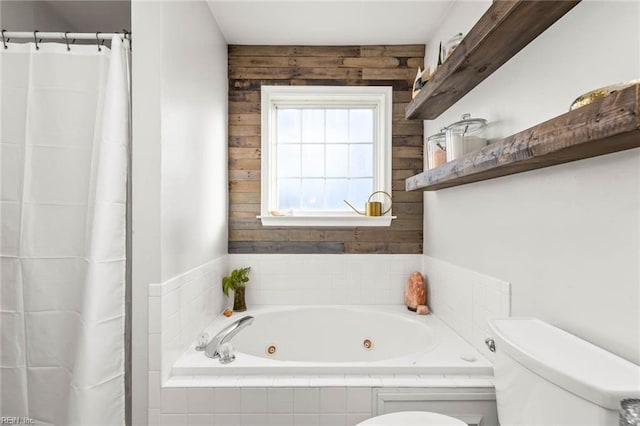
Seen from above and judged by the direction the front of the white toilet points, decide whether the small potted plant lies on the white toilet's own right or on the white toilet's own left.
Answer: on the white toilet's own right

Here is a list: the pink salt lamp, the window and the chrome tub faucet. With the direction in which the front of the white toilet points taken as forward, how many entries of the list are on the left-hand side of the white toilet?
0

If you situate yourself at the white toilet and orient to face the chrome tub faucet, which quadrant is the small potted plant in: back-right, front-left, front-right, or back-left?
front-right

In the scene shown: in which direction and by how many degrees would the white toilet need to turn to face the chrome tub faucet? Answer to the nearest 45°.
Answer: approximately 45° to its right

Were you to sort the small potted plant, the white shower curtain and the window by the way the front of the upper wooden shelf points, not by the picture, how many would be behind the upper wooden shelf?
0

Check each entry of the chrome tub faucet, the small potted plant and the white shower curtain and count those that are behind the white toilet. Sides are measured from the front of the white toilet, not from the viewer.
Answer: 0

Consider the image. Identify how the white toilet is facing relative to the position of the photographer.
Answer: facing the viewer and to the left of the viewer

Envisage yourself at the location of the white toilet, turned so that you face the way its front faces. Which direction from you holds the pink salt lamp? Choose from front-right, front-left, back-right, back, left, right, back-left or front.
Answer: right

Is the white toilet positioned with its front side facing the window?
no

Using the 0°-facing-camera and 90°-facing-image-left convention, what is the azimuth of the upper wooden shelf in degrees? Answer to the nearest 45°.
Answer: approximately 90°

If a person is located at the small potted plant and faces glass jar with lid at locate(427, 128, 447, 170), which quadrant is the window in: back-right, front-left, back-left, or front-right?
front-left

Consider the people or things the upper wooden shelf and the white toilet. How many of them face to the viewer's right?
0
